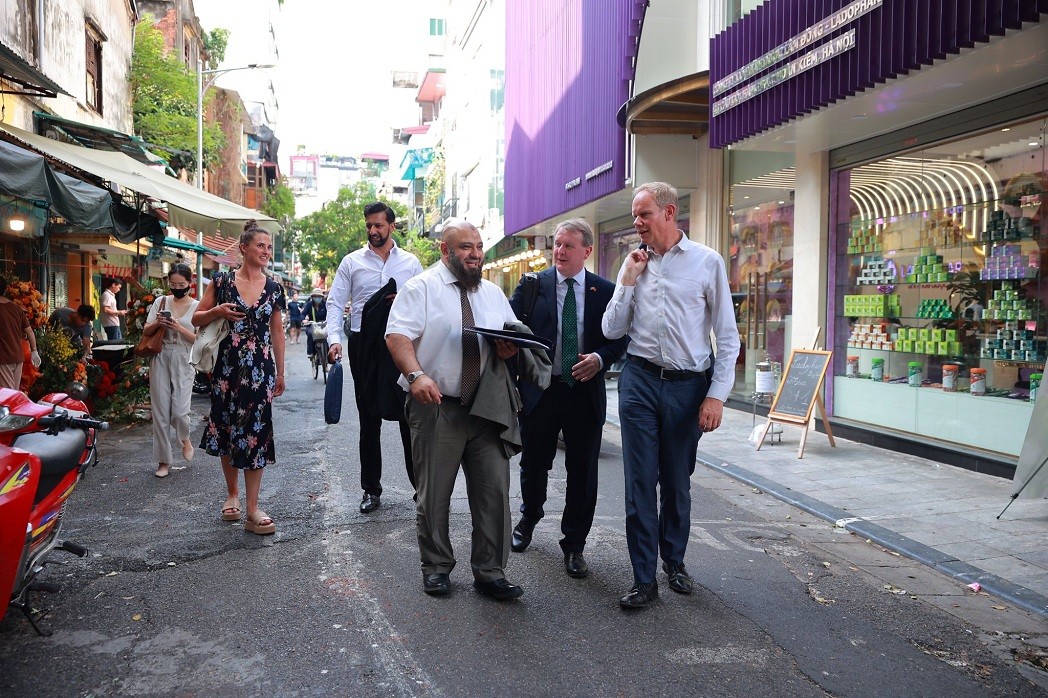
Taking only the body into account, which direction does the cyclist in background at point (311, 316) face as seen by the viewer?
toward the camera

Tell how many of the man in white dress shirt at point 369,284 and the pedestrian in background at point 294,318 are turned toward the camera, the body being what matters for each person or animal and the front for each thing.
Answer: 2

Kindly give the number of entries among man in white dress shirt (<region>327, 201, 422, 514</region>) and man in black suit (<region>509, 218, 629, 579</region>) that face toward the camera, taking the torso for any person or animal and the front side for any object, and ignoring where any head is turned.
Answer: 2

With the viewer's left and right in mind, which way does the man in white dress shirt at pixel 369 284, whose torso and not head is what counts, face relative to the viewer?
facing the viewer

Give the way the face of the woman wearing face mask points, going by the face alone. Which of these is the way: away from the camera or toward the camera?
toward the camera

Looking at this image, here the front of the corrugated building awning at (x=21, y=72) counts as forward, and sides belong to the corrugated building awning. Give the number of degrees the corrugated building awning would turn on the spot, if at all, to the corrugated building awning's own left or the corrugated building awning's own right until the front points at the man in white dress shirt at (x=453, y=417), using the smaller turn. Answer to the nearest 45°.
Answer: approximately 45° to the corrugated building awning's own right

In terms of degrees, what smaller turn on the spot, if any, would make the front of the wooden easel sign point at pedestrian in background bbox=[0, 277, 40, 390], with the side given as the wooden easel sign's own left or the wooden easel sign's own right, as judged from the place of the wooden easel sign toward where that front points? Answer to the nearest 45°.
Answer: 0° — it already faces them

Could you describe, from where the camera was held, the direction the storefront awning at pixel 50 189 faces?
facing the viewer and to the right of the viewer

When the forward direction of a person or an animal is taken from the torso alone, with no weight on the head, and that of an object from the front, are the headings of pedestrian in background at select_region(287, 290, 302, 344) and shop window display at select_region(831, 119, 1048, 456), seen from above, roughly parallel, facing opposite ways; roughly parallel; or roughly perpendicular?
roughly perpendicular

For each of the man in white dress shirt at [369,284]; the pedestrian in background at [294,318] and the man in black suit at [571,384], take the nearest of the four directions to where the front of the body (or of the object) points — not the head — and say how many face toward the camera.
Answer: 3

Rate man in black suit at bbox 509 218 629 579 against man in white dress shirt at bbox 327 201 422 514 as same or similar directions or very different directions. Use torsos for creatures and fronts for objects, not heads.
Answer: same or similar directions

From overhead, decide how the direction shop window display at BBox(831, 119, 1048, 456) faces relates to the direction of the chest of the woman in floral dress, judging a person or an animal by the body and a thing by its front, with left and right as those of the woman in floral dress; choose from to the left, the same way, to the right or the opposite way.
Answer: to the right

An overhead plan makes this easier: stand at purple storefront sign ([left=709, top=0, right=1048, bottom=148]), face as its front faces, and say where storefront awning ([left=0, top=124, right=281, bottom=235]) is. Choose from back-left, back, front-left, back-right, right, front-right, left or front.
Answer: front-right

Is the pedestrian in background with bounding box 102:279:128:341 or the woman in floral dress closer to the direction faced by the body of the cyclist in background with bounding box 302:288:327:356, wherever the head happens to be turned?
the woman in floral dress

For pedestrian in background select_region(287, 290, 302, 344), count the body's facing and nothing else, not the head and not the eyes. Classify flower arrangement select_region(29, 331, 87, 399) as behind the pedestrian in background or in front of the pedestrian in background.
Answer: in front

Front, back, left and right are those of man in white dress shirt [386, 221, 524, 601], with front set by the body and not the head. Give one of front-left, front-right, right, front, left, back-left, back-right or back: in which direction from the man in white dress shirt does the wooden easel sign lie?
left

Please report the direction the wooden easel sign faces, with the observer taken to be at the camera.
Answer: facing the viewer and to the left of the viewer

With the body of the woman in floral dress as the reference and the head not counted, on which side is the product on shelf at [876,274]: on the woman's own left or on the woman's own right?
on the woman's own left
